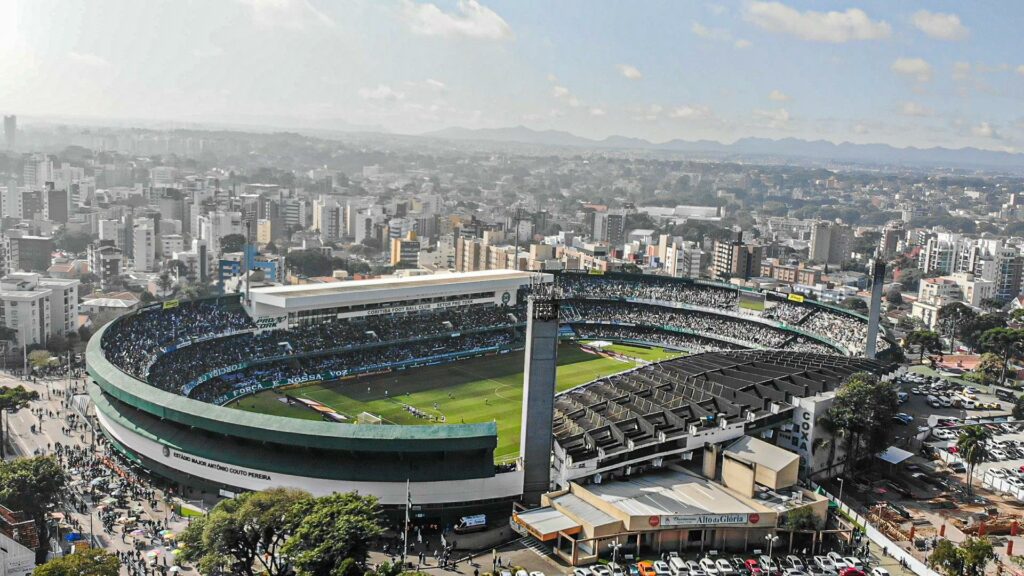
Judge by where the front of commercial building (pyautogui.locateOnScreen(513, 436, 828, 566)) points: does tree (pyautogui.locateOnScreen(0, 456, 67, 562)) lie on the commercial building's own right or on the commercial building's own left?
on the commercial building's own right

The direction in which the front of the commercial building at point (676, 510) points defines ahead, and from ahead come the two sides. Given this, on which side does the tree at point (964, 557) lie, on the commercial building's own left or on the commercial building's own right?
on the commercial building's own left

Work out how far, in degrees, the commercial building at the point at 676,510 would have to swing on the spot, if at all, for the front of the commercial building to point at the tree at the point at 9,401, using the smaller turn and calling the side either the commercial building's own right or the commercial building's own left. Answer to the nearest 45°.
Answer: approximately 90° to the commercial building's own right

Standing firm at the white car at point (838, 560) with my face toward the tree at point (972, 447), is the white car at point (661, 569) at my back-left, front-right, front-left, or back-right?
back-left

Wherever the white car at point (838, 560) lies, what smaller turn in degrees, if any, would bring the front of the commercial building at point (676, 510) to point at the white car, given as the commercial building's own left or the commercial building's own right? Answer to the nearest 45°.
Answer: approximately 90° to the commercial building's own left

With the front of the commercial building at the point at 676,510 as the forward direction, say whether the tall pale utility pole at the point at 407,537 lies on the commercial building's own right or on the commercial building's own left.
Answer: on the commercial building's own right

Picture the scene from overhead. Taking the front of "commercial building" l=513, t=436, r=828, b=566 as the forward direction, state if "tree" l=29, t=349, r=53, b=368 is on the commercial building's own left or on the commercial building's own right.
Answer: on the commercial building's own right

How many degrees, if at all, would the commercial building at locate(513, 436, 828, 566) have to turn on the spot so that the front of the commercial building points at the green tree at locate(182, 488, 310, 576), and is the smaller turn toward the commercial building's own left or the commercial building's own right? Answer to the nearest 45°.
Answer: approximately 45° to the commercial building's own right

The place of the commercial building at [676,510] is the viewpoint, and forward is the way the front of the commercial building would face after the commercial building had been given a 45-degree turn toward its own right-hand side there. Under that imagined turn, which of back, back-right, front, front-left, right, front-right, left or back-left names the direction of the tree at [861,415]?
back

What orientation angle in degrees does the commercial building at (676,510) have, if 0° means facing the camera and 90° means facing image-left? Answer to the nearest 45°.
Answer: approximately 0°

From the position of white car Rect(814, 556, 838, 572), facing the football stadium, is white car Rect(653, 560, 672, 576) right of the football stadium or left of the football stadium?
left
